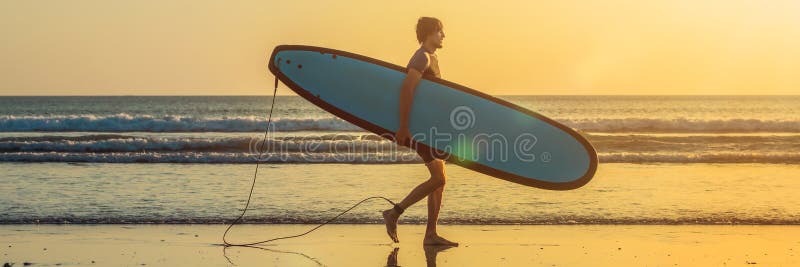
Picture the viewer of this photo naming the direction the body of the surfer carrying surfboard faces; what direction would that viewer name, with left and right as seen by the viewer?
facing to the right of the viewer
